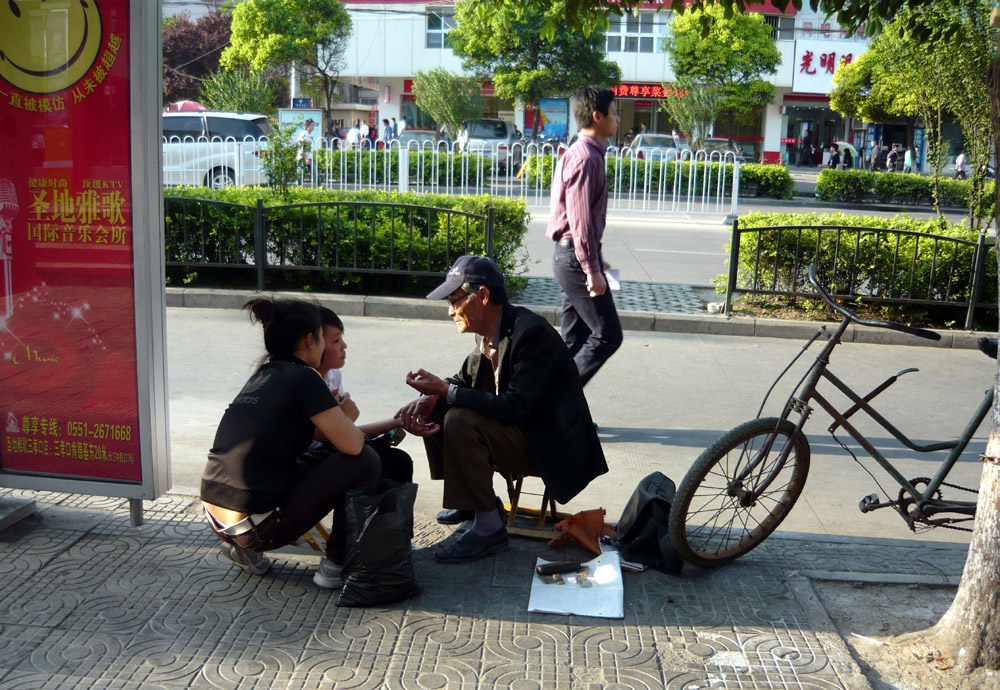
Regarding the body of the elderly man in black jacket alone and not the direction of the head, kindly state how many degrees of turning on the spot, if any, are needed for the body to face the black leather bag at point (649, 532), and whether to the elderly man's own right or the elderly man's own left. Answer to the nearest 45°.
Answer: approximately 180°

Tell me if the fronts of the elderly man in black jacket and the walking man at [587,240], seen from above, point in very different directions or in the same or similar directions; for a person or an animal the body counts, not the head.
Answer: very different directions

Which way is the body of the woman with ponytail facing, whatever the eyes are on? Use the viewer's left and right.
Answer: facing away from the viewer and to the right of the viewer

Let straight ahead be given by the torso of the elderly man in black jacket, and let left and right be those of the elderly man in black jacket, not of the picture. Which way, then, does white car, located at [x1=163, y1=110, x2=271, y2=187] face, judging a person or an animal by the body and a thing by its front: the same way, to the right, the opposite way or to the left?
the same way

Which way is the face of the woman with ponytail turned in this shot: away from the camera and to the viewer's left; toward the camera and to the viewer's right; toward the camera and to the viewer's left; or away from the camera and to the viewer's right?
away from the camera and to the viewer's right

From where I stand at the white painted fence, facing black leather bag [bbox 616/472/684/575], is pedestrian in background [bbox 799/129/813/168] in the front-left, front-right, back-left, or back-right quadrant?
back-left

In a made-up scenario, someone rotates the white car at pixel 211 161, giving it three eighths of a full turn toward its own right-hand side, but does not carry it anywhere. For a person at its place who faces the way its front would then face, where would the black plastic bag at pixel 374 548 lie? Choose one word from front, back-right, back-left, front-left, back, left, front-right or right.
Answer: back-right

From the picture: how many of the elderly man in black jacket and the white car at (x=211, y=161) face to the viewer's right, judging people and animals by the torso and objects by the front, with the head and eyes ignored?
0

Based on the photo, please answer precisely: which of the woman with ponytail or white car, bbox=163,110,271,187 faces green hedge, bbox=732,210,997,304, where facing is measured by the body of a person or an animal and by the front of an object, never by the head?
the woman with ponytail

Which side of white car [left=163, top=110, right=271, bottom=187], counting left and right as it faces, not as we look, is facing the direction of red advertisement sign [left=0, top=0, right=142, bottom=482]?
left

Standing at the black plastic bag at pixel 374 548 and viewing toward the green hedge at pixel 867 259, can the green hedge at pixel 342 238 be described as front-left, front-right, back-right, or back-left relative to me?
front-left

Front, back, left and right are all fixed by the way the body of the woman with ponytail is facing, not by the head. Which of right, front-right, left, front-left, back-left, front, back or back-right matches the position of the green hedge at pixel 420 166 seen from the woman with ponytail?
front-left

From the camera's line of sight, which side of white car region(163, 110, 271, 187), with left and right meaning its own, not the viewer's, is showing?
left

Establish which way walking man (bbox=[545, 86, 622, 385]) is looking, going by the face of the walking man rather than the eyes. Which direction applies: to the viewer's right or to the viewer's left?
to the viewer's right

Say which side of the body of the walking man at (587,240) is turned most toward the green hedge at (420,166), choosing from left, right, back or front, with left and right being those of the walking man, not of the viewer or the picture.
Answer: left

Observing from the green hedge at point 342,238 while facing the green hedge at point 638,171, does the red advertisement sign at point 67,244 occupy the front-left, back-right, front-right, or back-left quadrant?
back-right

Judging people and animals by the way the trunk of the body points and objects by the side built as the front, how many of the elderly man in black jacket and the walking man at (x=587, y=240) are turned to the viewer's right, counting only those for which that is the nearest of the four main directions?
1

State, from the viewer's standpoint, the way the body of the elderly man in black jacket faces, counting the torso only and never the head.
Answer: to the viewer's left

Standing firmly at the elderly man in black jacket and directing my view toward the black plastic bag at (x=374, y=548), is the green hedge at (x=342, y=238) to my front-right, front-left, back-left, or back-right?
back-right

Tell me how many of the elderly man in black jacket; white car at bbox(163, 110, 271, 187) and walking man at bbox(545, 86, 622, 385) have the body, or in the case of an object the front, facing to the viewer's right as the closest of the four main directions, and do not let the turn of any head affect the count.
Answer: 1

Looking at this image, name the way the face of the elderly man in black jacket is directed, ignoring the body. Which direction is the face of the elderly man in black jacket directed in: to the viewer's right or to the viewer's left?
to the viewer's left
